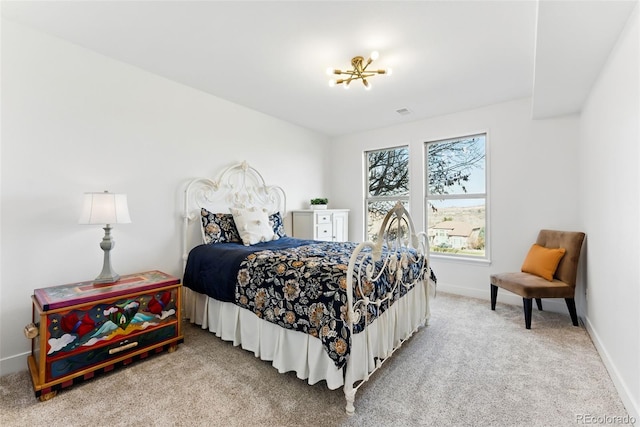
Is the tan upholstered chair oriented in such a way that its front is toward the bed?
yes

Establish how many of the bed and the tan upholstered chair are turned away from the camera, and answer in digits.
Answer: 0

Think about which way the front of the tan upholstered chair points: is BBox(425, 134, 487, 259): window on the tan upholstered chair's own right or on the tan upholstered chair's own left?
on the tan upholstered chair's own right

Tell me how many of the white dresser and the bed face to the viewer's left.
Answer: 0

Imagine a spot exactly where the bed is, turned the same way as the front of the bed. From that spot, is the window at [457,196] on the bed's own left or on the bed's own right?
on the bed's own left

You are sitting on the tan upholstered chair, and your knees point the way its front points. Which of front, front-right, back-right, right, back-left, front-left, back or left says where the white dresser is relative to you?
front-right

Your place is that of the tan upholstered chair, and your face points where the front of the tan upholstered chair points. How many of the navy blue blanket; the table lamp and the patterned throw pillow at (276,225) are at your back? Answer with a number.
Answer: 0

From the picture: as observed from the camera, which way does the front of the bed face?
facing the viewer and to the right of the viewer

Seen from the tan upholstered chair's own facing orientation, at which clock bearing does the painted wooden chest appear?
The painted wooden chest is roughly at 12 o'clock from the tan upholstered chair.

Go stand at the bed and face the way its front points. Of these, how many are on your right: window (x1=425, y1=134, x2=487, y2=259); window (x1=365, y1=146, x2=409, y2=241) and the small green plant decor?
0

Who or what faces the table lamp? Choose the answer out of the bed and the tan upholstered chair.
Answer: the tan upholstered chair

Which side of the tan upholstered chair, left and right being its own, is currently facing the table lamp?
front

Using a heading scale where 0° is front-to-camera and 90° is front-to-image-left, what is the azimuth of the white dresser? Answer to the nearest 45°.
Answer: approximately 315°

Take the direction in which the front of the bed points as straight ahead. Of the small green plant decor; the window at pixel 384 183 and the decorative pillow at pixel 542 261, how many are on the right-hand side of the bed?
0

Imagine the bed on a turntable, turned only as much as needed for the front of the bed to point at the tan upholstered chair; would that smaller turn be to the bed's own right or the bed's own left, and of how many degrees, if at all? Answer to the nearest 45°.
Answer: approximately 45° to the bed's own left

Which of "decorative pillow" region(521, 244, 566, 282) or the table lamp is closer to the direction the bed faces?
the decorative pillow

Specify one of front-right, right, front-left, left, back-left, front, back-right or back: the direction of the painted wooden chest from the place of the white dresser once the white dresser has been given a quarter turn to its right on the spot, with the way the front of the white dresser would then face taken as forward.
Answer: front

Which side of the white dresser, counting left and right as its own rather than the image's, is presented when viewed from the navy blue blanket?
right

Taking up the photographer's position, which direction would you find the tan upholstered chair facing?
facing the viewer and to the left of the viewer
